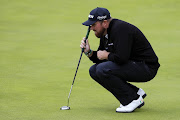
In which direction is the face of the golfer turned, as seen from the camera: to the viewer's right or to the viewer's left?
to the viewer's left

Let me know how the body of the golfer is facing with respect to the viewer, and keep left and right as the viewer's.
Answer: facing to the left of the viewer
